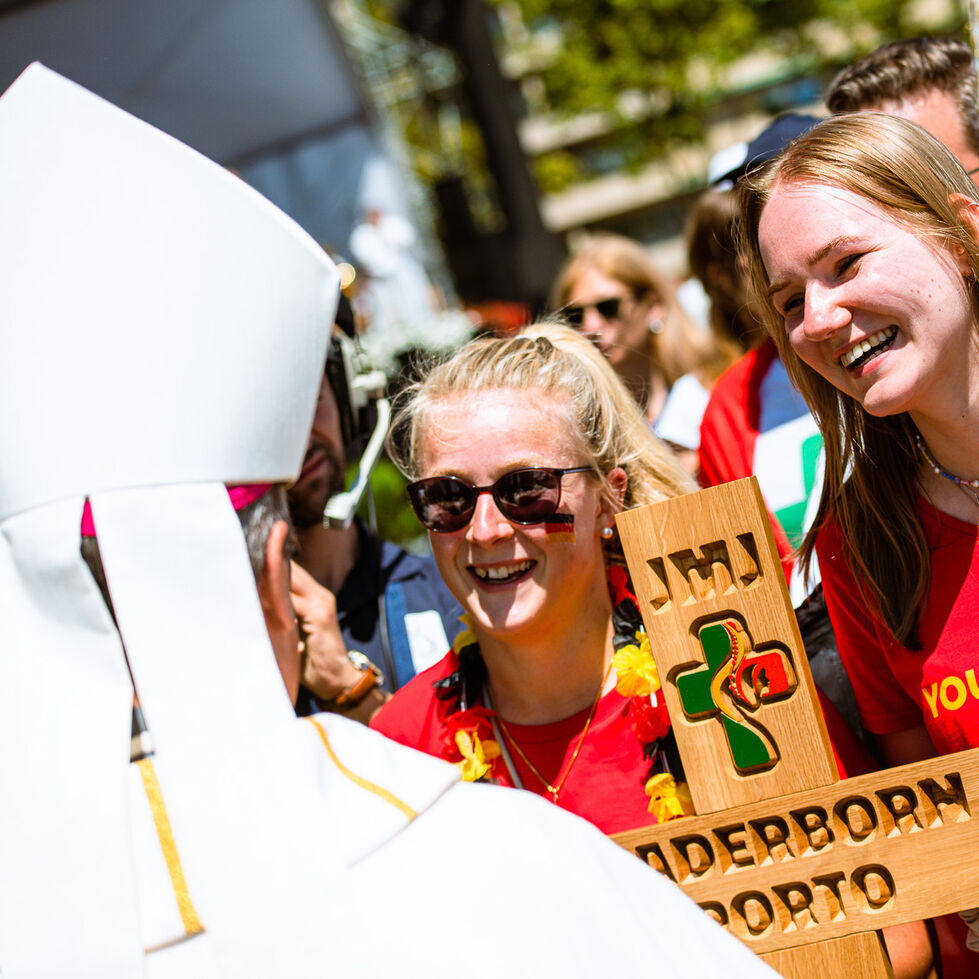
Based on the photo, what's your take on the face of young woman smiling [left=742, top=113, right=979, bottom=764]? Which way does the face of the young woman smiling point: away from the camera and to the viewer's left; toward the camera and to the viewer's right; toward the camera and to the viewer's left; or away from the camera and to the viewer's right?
toward the camera and to the viewer's left

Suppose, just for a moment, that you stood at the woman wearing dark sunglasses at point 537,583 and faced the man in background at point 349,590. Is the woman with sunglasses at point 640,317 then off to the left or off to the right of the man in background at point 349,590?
right

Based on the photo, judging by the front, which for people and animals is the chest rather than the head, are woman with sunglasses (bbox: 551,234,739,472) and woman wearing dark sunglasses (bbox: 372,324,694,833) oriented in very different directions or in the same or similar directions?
same or similar directions

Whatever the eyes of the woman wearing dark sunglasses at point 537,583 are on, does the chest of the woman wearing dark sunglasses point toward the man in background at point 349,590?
no

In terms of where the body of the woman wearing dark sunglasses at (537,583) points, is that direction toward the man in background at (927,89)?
no

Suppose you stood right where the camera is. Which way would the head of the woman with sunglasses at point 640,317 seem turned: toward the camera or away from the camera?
toward the camera

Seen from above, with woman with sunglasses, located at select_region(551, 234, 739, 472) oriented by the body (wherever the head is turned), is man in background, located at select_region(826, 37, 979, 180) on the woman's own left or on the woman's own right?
on the woman's own left

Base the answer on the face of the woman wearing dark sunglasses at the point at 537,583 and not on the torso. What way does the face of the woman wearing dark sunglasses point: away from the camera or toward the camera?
toward the camera

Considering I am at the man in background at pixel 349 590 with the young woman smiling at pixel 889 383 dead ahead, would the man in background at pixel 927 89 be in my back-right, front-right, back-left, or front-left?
front-left

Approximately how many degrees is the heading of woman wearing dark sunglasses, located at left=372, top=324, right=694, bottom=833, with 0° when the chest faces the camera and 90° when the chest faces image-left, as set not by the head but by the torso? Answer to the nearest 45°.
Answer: approximately 45°

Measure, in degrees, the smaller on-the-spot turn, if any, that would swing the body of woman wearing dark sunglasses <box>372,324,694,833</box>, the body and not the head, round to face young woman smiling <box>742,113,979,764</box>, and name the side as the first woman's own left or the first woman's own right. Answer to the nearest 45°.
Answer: approximately 90° to the first woman's own left
